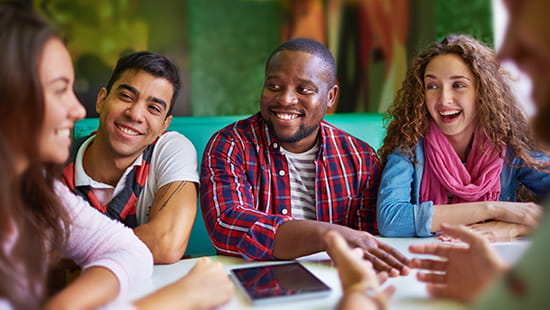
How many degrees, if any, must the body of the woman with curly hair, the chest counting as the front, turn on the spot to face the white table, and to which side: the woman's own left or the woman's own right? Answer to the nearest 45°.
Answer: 0° — they already face it

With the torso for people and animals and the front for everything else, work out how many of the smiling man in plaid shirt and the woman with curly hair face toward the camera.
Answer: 2

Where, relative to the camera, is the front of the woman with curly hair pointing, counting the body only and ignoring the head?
toward the camera

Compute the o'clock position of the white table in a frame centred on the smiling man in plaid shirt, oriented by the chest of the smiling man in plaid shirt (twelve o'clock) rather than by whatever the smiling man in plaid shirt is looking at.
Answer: The white table is roughly at 12 o'clock from the smiling man in plaid shirt.

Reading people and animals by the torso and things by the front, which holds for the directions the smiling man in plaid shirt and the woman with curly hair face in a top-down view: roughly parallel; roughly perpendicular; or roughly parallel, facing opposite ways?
roughly parallel
